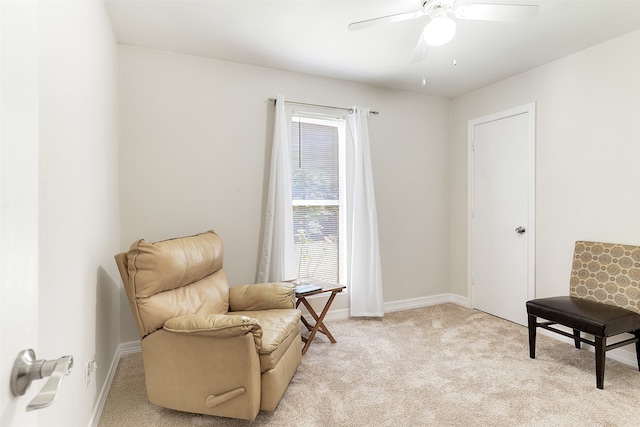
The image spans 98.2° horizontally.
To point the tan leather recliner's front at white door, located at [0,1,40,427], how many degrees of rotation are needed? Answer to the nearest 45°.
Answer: approximately 45° to its right

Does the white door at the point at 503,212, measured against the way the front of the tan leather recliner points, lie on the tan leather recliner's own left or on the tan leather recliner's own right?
on the tan leather recliner's own left

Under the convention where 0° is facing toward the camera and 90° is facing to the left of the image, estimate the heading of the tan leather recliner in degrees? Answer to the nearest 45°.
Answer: approximately 315°

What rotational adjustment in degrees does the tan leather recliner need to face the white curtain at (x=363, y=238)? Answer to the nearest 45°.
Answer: approximately 90° to its left

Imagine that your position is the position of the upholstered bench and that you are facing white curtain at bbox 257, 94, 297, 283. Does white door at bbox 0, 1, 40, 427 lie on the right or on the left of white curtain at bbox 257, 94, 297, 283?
left

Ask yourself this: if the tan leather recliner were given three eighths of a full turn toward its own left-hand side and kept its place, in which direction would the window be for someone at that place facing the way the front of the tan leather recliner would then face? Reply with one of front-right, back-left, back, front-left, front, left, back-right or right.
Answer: front-right

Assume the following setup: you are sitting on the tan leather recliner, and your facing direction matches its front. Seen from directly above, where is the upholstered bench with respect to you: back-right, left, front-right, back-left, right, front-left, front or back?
front-left
